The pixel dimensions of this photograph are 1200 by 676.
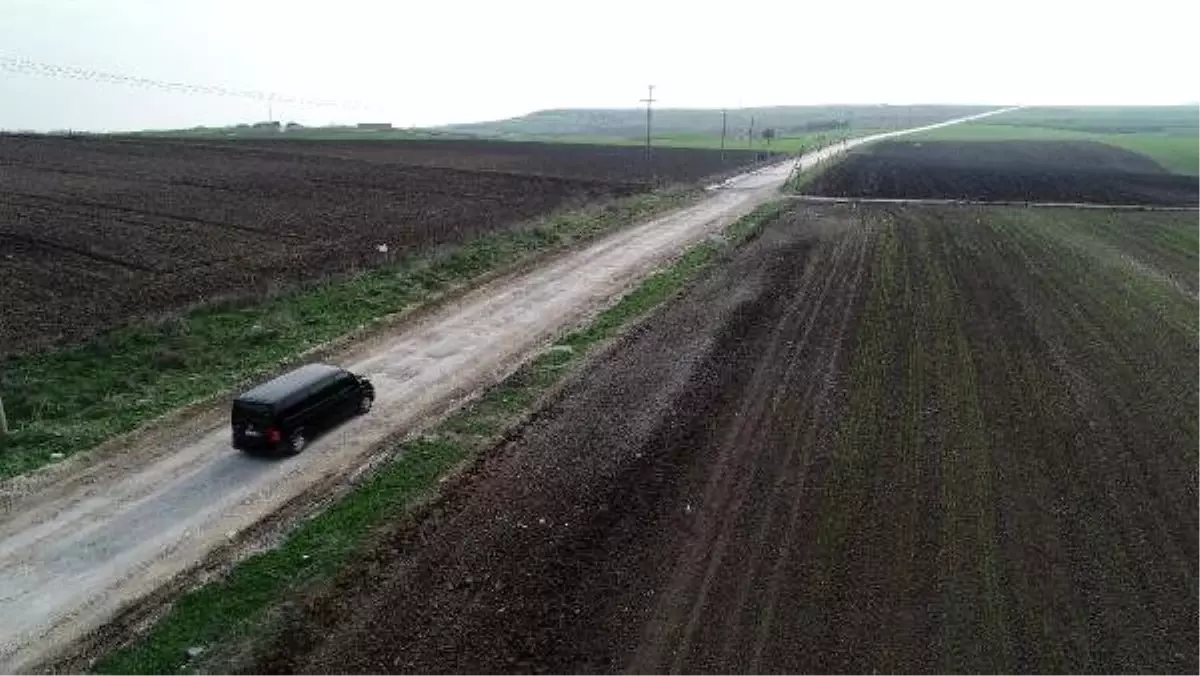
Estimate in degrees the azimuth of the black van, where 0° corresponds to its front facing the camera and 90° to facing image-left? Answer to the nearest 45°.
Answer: approximately 225°
